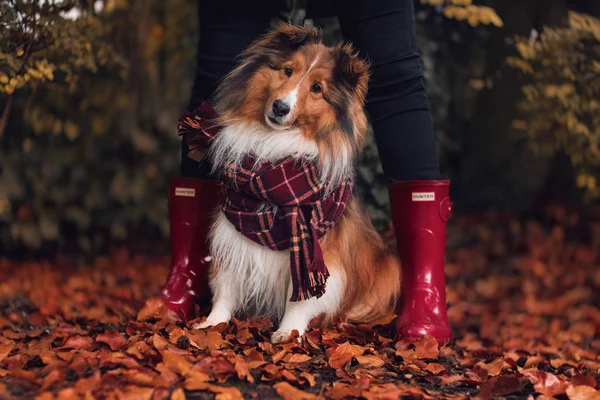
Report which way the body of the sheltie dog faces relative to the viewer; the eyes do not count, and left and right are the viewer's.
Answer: facing the viewer and to the left of the viewer

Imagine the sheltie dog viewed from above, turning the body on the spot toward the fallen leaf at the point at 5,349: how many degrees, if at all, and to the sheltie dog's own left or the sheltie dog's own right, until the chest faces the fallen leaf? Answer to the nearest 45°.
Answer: approximately 45° to the sheltie dog's own right

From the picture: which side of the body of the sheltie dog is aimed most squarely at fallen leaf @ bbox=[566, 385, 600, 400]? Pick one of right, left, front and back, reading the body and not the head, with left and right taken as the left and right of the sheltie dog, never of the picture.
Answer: left

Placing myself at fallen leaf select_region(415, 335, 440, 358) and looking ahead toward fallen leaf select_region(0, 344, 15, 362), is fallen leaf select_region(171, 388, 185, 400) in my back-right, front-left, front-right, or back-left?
front-left
